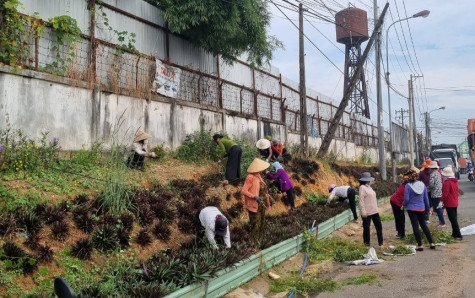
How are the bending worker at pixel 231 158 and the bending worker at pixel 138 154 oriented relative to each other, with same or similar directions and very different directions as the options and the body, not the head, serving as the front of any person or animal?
very different directions

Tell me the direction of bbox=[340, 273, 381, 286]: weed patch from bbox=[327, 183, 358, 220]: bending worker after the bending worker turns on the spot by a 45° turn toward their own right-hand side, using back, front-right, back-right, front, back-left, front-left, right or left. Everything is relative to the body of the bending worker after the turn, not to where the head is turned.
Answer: back-left

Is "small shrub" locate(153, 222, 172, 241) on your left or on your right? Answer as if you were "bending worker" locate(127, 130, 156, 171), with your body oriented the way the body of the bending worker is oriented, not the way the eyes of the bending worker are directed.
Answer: on your right

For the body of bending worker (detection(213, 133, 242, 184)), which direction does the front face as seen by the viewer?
to the viewer's left

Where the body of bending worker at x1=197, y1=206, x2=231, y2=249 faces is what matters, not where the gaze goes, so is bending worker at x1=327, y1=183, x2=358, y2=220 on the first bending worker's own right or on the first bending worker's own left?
on the first bending worker's own left

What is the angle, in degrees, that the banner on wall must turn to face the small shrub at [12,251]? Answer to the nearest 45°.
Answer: approximately 45° to its right

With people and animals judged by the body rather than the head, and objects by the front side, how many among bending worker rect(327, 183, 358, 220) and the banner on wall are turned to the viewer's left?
1

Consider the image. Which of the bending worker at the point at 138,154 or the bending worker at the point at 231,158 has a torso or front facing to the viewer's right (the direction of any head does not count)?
the bending worker at the point at 138,154

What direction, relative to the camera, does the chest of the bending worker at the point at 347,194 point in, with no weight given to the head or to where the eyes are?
to the viewer's left

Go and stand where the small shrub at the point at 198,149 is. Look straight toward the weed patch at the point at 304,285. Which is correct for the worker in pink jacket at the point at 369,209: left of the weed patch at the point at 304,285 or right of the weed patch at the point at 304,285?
left

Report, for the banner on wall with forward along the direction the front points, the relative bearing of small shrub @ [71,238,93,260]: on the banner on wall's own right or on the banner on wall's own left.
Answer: on the banner on wall's own right
